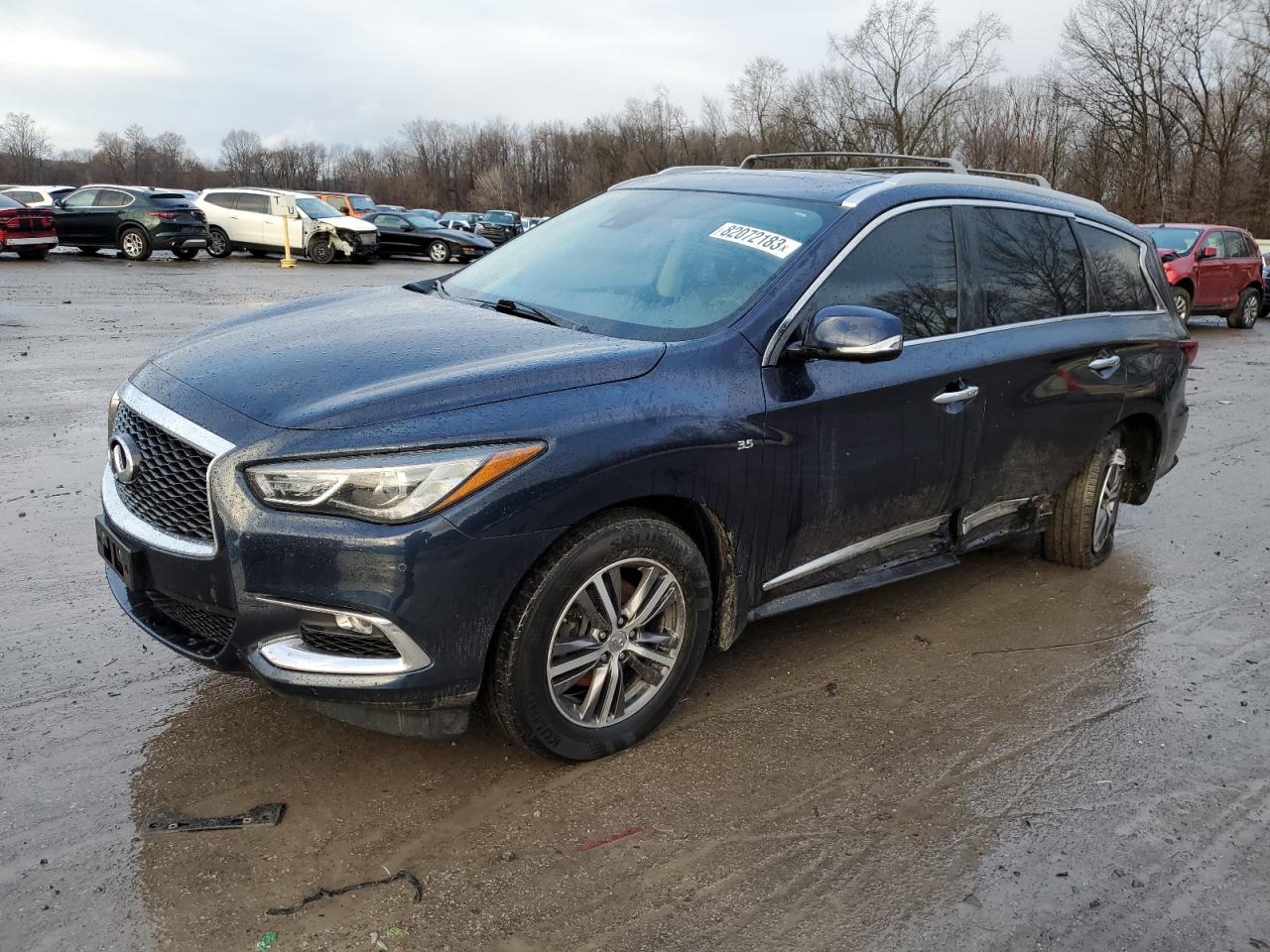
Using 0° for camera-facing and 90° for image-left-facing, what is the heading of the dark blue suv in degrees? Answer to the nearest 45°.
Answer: approximately 45°

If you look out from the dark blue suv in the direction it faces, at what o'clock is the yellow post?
The yellow post is roughly at 4 o'clock from the dark blue suv.

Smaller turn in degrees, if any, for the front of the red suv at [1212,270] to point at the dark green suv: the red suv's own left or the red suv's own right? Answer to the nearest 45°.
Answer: approximately 45° to the red suv's own right

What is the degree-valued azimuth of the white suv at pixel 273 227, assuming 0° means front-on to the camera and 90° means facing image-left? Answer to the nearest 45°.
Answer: approximately 315°

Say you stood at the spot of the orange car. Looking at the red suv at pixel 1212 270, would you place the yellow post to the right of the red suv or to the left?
right

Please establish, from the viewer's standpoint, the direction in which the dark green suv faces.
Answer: facing away from the viewer and to the left of the viewer

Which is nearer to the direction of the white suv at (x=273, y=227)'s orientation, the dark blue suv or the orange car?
the dark blue suv

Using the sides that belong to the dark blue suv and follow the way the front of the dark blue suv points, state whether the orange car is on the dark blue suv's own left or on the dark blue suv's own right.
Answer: on the dark blue suv's own right

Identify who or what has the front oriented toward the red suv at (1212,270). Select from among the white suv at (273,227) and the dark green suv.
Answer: the white suv

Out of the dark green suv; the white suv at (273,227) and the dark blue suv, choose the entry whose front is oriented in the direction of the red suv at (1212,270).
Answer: the white suv

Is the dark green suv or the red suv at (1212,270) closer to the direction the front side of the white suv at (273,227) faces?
the red suv

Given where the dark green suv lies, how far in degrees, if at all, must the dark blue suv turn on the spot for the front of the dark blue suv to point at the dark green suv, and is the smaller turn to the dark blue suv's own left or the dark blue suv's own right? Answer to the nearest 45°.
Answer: approximately 90° to the dark blue suv's own right
